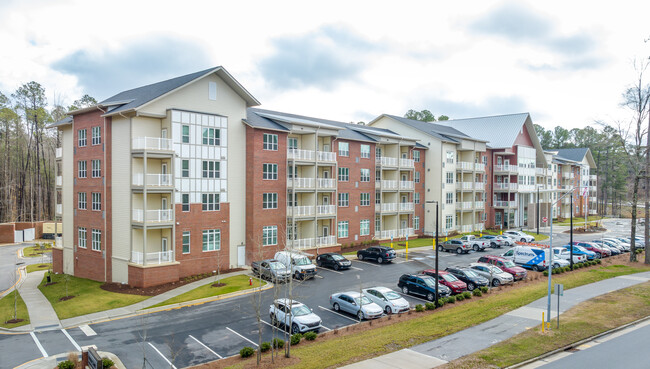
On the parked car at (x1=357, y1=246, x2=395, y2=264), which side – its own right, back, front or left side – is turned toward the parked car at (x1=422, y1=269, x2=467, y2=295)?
back

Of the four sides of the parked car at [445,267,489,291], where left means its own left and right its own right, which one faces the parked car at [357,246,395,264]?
back

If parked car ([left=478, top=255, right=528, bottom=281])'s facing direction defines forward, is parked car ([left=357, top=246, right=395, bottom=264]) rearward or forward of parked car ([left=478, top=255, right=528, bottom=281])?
rearward

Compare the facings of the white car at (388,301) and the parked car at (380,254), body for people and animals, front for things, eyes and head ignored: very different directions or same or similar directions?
very different directions

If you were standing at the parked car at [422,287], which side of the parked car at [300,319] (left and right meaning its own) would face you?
left

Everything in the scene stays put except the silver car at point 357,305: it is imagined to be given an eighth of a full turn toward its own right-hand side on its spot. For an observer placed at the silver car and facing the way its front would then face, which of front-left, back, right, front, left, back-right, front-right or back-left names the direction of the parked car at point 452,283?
back-left

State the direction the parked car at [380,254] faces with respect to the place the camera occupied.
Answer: facing away from the viewer and to the left of the viewer

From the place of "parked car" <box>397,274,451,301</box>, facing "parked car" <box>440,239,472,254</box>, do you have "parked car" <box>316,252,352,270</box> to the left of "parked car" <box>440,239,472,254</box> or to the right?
left

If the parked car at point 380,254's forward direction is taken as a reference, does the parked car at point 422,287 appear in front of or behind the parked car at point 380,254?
behind

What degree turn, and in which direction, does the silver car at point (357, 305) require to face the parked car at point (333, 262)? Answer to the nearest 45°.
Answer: approximately 135° to its left

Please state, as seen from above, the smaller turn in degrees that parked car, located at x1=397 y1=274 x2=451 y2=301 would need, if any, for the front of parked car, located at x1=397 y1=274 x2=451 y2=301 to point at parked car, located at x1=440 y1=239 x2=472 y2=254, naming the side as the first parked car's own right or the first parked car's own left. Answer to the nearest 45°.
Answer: approximately 135° to the first parked car's own left

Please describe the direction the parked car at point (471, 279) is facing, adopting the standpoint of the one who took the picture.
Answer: facing the viewer and to the right of the viewer

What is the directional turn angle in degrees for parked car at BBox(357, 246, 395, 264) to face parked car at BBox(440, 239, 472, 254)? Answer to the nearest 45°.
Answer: approximately 90° to its right

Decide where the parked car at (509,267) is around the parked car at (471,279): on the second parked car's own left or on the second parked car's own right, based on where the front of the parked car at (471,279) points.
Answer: on the second parked car's own left
